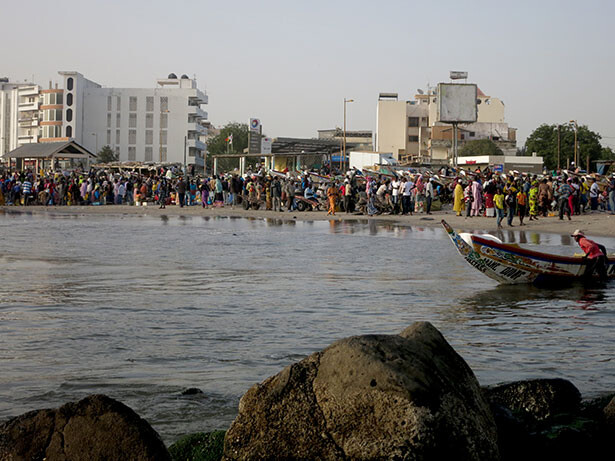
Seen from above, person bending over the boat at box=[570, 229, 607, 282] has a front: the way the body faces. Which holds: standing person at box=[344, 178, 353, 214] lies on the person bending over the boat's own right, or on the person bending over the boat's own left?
on the person bending over the boat's own right

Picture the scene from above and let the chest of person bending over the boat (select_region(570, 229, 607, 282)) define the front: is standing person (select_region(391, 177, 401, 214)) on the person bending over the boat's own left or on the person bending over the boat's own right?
on the person bending over the boat's own right

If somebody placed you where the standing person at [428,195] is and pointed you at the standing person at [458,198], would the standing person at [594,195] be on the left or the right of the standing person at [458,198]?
left

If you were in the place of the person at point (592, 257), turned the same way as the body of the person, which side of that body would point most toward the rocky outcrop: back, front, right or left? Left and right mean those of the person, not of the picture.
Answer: left

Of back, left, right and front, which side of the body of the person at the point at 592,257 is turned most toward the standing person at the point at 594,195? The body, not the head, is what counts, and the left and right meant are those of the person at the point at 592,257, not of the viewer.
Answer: right

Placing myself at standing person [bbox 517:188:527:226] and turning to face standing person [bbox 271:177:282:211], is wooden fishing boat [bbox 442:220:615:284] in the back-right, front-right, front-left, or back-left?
back-left

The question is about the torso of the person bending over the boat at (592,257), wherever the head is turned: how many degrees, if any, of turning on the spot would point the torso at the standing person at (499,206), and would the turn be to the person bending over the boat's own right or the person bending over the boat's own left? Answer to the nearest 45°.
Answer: approximately 90° to the person bending over the boat's own right

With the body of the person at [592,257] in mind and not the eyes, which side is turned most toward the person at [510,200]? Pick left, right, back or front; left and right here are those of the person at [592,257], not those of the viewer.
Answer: right

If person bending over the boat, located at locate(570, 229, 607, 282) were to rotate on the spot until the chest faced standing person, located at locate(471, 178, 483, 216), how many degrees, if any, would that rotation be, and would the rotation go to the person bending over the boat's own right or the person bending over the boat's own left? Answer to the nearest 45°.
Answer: approximately 90° to the person bending over the boat's own right

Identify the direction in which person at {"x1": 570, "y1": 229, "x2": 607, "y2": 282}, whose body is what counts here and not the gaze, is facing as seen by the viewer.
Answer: to the viewer's left

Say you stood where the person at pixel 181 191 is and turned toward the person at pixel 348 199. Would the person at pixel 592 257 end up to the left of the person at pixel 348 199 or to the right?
right

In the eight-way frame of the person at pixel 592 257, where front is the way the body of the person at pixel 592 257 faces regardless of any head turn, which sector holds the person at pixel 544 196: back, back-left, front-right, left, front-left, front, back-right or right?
right

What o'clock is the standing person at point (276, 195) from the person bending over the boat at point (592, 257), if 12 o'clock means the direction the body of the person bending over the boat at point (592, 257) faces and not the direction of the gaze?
the standing person at point (276, 195) is roughly at 2 o'clock from the person bending over the boat at point (592, 257).

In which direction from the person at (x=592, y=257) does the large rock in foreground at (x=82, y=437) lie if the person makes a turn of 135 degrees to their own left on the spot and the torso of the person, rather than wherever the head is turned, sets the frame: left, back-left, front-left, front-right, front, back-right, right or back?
front-right
